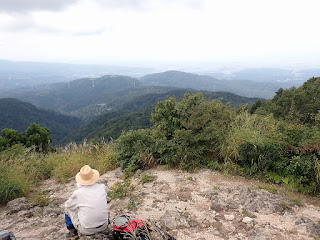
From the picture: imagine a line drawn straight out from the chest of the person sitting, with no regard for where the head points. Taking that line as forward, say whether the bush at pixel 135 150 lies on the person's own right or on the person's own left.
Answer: on the person's own right

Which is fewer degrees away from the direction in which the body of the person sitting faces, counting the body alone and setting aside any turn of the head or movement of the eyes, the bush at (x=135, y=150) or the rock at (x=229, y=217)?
the bush

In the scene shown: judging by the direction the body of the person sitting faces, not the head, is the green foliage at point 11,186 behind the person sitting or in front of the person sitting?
in front

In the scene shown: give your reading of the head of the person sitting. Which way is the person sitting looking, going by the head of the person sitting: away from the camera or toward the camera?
away from the camera

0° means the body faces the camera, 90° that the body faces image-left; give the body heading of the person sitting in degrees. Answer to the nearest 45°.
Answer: approximately 135°

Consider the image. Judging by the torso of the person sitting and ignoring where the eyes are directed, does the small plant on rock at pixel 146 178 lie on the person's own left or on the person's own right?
on the person's own right

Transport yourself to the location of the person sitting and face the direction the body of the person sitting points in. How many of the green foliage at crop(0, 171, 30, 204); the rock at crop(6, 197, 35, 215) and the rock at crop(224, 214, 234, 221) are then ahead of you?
2
